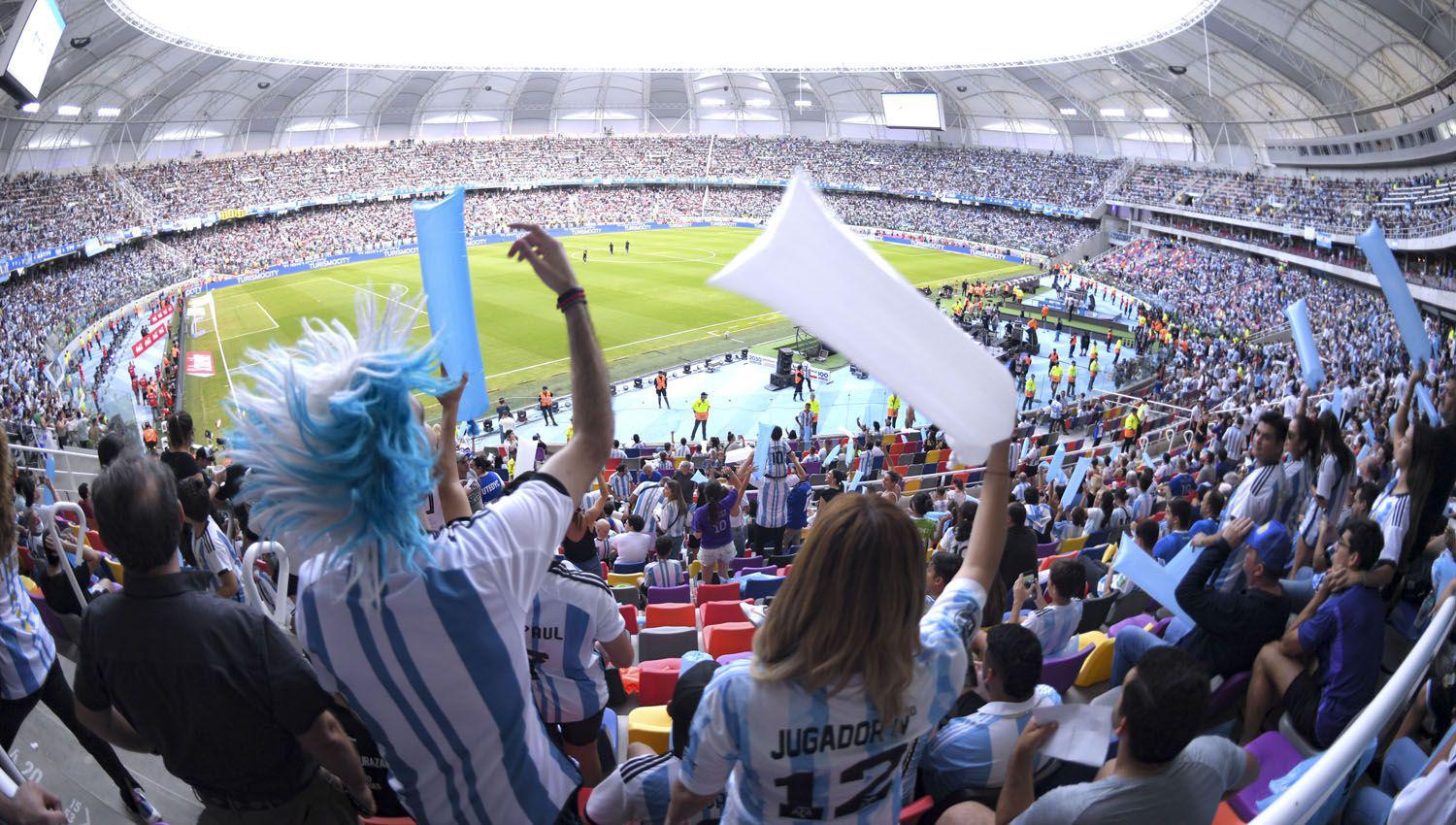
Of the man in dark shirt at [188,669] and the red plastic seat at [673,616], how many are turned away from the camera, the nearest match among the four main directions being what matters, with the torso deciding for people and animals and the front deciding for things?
2

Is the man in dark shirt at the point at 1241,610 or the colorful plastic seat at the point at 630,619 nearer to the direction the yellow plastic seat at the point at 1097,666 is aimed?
the colorful plastic seat

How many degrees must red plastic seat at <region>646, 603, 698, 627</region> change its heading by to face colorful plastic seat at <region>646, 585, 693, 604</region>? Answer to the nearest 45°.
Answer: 0° — it already faces it

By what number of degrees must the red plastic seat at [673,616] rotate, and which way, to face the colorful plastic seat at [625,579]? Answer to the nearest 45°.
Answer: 0° — it already faces it

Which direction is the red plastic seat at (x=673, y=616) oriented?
away from the camera

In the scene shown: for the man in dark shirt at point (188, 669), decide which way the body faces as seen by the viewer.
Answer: away from the camera

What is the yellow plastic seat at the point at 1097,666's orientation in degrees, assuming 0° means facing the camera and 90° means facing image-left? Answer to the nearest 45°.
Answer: approximately 135°

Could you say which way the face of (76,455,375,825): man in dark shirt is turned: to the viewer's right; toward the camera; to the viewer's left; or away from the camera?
away from the camera

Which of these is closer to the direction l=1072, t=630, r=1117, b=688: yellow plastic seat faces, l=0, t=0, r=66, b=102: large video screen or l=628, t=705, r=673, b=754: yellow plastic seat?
the large video screen
